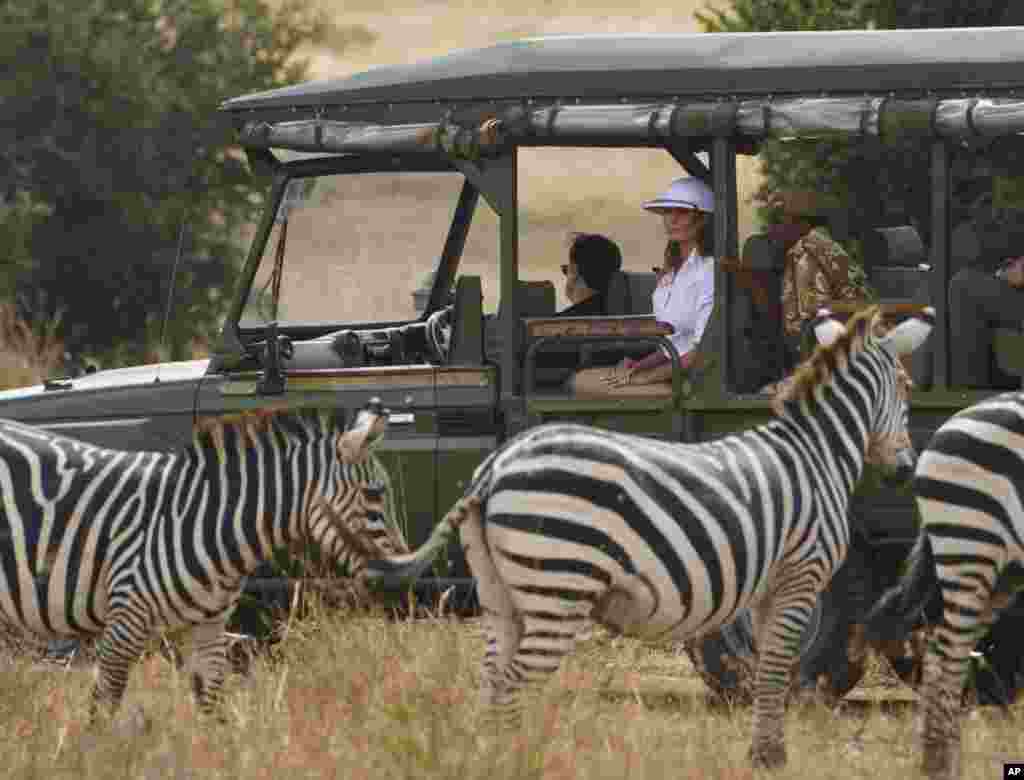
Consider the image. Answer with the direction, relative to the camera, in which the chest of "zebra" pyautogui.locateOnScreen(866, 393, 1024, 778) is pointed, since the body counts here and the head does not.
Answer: to the viewer's right

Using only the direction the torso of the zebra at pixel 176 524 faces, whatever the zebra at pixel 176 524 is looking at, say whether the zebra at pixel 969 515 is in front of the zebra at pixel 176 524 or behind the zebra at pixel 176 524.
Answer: in front

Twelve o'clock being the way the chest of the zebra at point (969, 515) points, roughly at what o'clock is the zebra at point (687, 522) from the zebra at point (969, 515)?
the zebra at point (687, 522) is roughly at 5 o'clock from the zebra at point (969, 515).

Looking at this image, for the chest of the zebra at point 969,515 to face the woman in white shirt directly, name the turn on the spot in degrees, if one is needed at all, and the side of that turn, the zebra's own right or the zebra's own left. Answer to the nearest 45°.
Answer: approximately 135° to the zebra's own left

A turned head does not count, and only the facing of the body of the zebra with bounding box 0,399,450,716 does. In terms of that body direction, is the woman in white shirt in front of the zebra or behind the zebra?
in front

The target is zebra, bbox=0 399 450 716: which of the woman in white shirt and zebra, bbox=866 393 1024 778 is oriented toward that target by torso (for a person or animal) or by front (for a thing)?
the woman in white shirt

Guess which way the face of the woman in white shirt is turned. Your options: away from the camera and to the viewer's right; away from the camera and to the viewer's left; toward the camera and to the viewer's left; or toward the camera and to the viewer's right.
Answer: toward the camera and to the viewer's left

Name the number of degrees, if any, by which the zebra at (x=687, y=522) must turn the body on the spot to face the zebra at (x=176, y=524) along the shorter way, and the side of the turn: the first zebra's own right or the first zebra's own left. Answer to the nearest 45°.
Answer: approximately 180°

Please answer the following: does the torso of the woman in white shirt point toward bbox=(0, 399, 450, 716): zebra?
yes

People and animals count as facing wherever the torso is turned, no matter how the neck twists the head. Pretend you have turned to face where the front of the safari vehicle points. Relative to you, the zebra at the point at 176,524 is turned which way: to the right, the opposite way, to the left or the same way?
the opposite way

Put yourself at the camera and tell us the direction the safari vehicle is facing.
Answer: facing to the left of the viewer

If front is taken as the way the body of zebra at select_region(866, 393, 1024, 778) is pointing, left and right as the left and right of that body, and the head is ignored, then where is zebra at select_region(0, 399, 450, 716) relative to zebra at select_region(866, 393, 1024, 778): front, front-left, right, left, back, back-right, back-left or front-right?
back

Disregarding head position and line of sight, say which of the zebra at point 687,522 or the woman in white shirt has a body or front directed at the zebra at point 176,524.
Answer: the woman in white shirt

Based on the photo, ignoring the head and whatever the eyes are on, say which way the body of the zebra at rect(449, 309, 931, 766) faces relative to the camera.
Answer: to the viewer's right

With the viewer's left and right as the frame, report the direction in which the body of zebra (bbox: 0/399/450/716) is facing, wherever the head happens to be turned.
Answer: facing to the right of the viewer

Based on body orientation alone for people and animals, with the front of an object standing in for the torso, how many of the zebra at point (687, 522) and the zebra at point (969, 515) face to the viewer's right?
2
